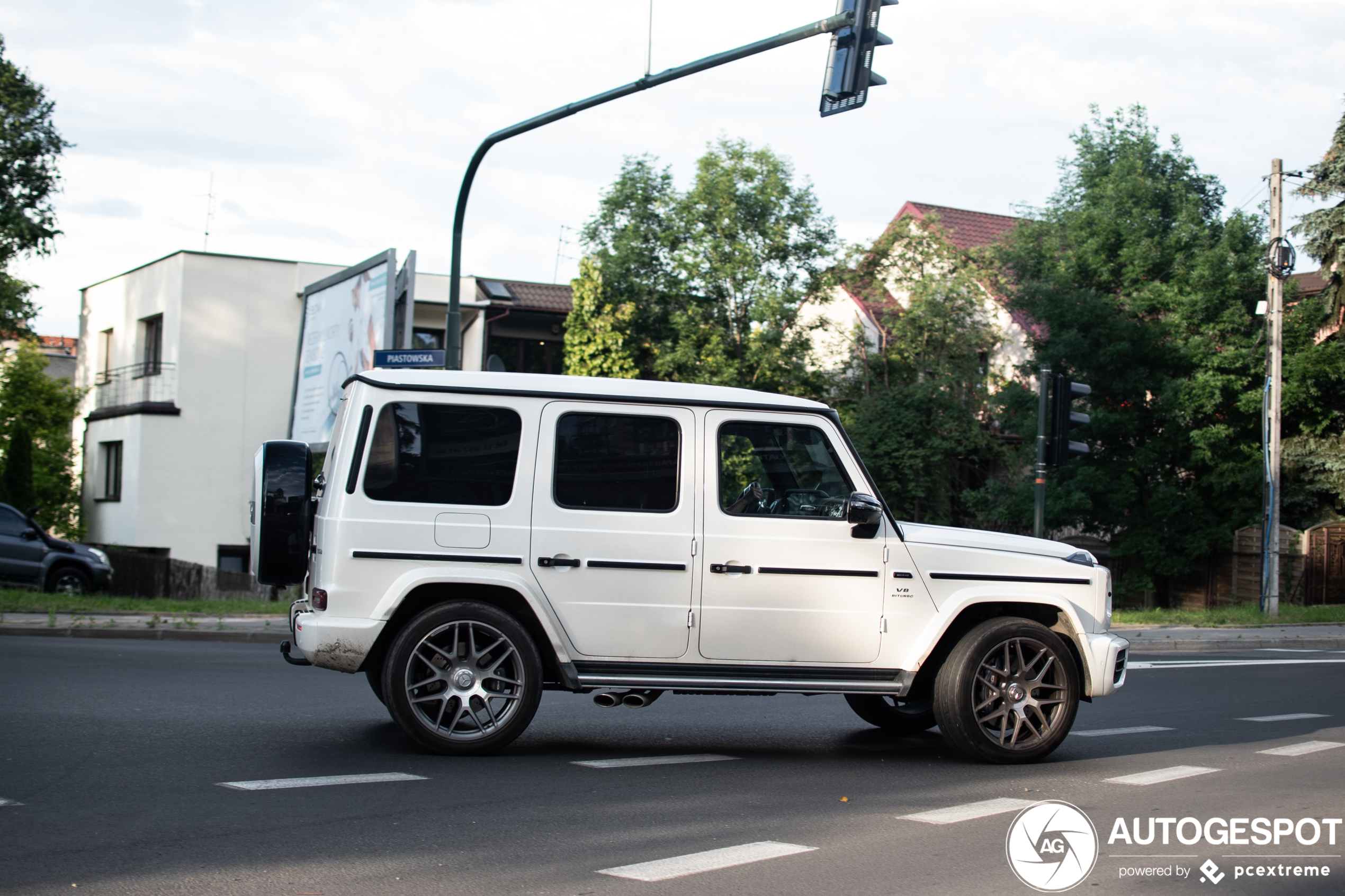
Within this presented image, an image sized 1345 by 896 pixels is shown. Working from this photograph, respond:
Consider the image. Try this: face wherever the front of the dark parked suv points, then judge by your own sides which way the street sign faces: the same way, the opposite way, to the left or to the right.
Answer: to the right

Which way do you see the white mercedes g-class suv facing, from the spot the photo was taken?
facing to the right of the viewer

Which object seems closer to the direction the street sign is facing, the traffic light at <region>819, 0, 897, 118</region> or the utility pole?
the traffic light

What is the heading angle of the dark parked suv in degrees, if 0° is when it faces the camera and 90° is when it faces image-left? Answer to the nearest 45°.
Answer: approximately 270°

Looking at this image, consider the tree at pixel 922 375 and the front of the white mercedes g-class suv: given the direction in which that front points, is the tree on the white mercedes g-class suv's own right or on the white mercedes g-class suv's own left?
on the white mercedes g-class suv's own left

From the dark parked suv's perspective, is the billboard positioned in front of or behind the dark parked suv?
in front

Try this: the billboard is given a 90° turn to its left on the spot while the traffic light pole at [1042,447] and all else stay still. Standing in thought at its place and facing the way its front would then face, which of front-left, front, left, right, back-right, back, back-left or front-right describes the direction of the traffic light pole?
front

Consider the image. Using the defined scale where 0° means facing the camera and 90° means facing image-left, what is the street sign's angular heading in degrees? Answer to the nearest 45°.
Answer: approximately 0°
